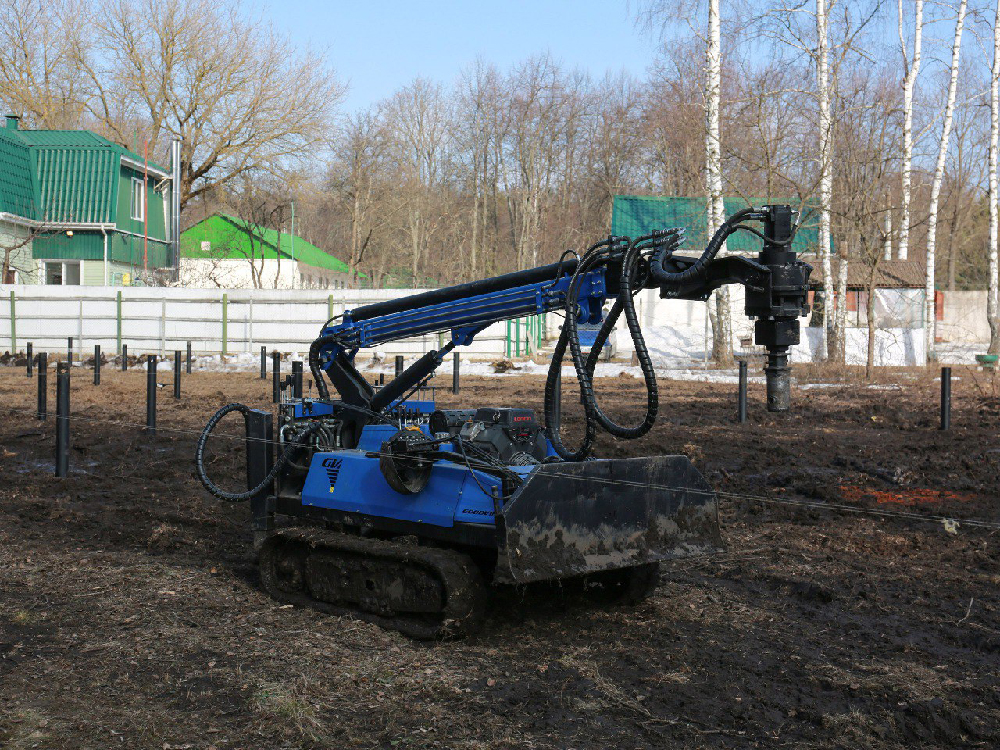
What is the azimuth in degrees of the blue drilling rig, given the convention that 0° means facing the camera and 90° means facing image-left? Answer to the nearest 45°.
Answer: approximately 315°

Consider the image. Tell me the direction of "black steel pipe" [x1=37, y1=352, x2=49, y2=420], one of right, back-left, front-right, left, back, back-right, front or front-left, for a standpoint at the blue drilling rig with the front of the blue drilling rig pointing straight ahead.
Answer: back

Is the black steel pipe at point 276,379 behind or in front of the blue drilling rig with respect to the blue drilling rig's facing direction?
behind

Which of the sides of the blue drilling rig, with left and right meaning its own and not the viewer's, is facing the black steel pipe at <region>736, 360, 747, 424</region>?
left

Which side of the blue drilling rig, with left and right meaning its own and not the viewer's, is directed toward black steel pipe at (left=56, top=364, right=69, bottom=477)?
back

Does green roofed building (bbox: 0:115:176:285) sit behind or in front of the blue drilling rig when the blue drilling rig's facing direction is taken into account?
behind

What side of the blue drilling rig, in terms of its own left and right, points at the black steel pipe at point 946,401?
left
